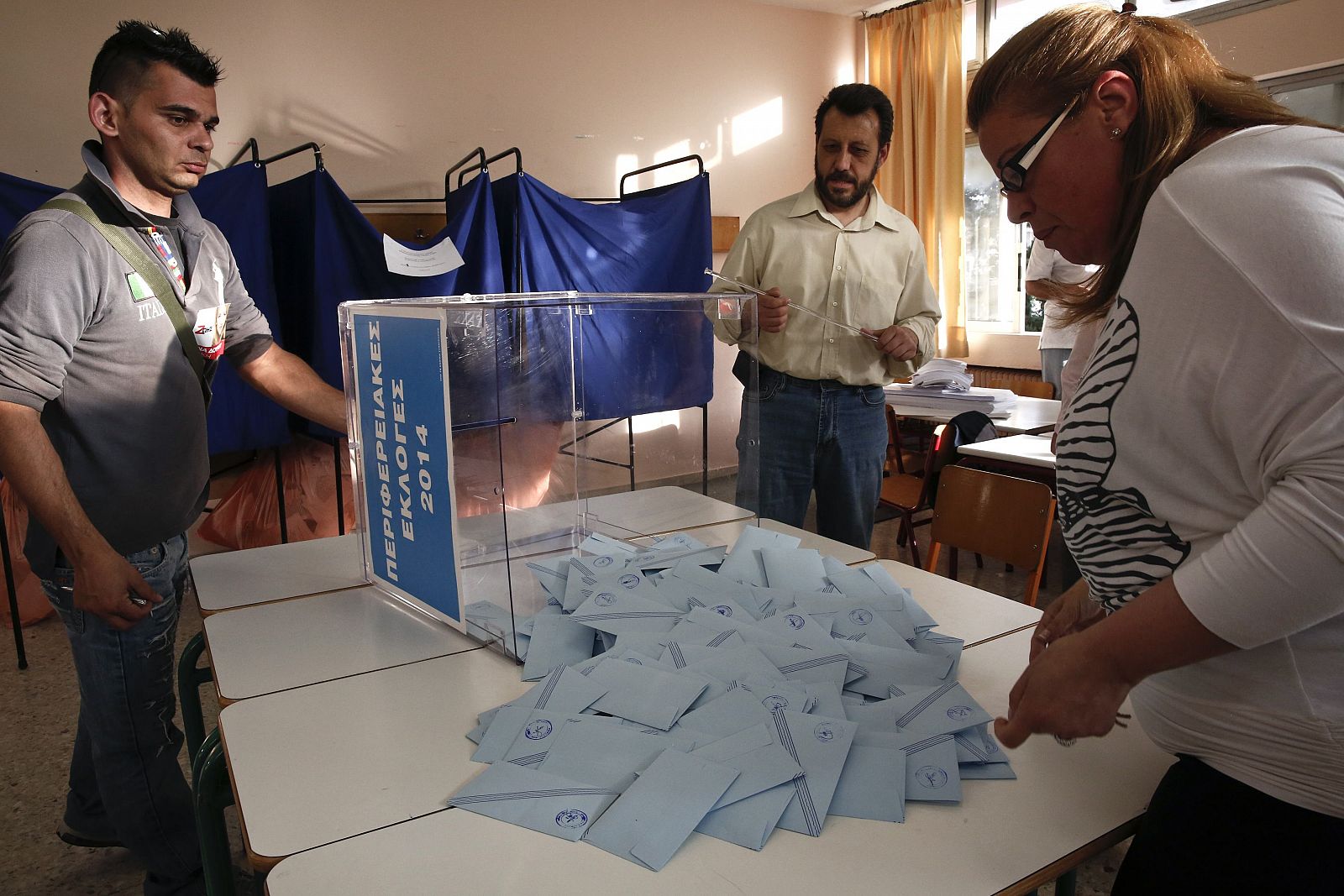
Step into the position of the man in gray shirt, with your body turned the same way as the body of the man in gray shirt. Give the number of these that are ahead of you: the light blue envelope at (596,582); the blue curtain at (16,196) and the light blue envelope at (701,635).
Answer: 2

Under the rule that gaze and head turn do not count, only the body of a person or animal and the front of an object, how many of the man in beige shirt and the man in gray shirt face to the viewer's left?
0

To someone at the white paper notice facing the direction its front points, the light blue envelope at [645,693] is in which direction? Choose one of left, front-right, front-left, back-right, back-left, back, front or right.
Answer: front

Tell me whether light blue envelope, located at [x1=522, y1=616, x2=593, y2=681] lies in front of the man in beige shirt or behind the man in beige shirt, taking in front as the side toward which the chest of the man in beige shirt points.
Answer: in front

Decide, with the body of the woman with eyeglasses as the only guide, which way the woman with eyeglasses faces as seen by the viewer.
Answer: to the viewer's left

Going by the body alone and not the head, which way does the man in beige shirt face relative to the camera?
toward the camera

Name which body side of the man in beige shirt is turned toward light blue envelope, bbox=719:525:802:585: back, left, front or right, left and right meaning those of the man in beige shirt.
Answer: front

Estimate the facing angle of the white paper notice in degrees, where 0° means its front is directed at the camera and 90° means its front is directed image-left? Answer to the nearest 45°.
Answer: approximately 0°

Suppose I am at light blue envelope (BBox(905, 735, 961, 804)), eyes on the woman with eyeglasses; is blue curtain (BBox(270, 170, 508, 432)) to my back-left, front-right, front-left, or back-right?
back-left

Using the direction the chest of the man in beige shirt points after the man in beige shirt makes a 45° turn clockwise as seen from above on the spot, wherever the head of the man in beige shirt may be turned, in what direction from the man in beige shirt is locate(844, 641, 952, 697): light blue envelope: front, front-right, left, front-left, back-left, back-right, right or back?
front-left

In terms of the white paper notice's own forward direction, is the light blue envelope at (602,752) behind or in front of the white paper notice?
in front

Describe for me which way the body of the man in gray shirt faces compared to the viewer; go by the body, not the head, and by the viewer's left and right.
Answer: facing the viewer and to the right of the viewer

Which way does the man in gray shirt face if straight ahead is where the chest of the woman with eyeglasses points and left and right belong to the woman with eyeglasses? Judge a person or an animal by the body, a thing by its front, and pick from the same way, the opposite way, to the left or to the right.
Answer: the opposite way

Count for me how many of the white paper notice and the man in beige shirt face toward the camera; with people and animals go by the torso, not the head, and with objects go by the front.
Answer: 2
